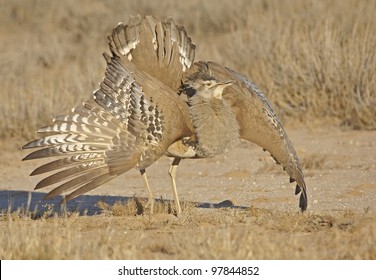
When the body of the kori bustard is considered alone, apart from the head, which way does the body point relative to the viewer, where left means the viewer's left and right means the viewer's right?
facing the viewer and to the right of the viewer
